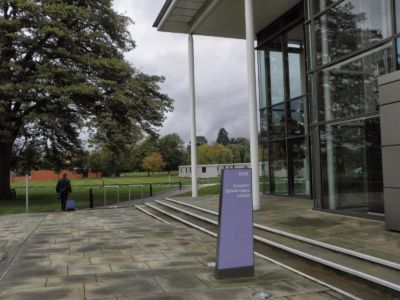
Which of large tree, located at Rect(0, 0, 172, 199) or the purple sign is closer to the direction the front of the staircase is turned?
the purple sign

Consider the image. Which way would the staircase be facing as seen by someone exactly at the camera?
facing the viewer and to the left of the viewer

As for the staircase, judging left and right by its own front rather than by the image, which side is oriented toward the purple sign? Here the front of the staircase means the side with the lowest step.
front

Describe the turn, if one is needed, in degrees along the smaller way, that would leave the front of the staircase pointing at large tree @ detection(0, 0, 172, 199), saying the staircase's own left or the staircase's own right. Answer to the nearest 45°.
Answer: approximately 90° to the staircase's own right

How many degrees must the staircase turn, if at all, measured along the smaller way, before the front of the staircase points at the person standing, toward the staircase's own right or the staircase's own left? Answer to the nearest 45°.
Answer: approximately 90° to the staircase's own right
